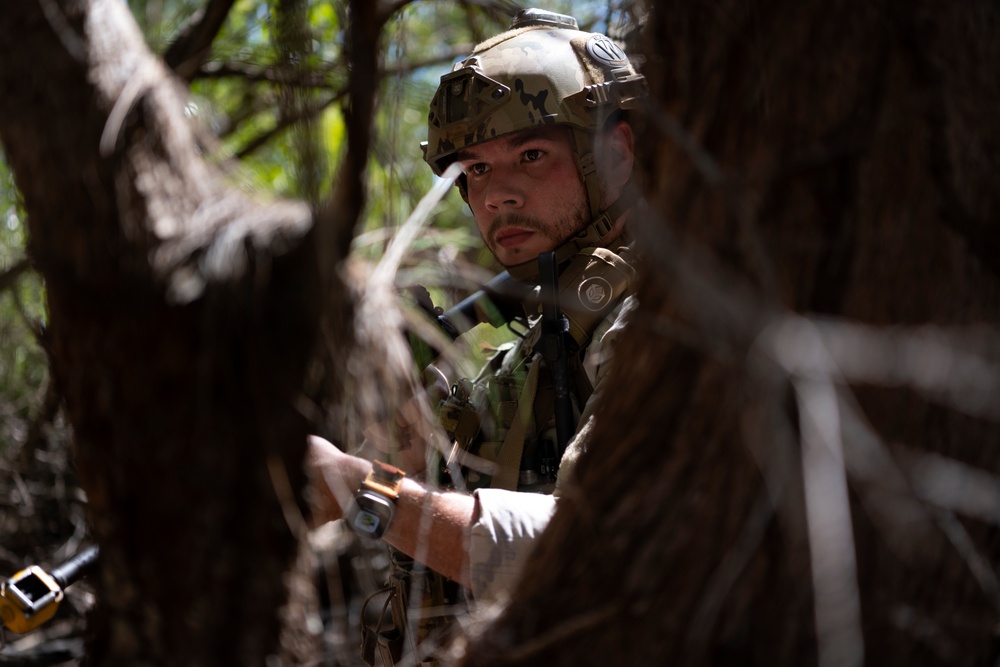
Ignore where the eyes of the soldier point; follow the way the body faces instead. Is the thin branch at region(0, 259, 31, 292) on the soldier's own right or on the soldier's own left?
on the soldier's own right

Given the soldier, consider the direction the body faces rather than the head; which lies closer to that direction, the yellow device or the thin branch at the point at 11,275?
the yellow device

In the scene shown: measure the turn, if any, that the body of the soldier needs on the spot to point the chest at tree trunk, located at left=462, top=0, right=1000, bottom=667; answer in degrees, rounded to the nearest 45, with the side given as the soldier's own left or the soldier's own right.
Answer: approximately 45° to the soldier's own left

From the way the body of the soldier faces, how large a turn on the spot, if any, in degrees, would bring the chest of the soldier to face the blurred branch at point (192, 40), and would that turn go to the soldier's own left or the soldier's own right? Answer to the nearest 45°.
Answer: approximately 90° to the soldier's own right

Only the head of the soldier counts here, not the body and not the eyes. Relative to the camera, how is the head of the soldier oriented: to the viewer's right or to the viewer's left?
to the viewer's left

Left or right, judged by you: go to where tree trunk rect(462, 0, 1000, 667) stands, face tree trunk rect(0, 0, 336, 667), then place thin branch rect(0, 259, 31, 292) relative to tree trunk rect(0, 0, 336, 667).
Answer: right

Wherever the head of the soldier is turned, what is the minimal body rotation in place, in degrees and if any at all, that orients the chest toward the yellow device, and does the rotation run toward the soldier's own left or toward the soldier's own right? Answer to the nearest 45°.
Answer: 0° — they already face it

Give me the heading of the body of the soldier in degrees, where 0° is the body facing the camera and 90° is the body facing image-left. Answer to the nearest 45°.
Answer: approximately 45°
